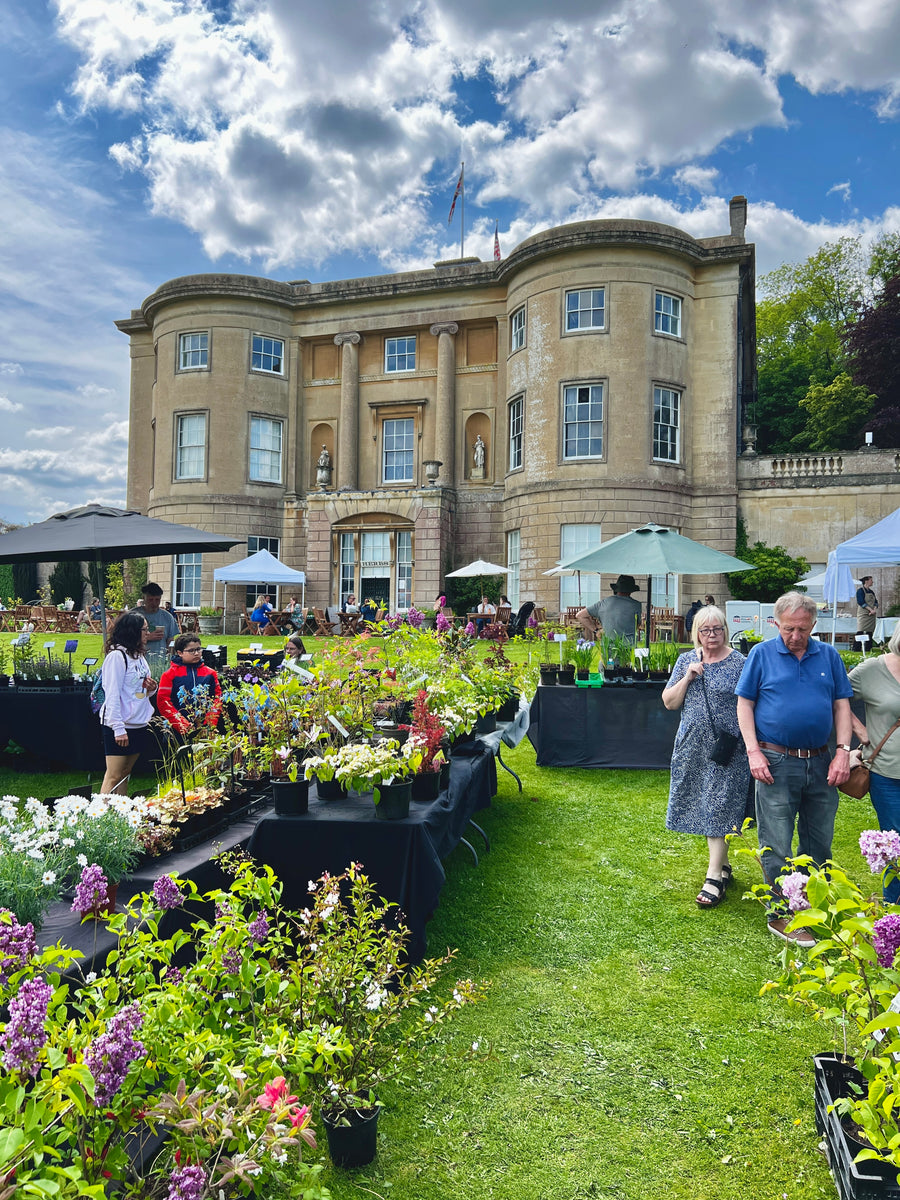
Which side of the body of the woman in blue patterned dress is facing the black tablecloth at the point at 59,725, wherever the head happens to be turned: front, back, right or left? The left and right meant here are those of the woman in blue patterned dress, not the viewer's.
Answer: right

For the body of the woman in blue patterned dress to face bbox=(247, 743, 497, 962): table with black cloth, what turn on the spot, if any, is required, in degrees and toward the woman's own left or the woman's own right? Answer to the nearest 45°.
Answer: approximately 45° to the woman's own right

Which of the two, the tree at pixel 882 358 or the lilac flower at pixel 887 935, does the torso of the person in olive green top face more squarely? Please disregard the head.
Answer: the lilac flower

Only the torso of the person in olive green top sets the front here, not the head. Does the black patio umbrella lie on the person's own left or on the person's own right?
on the person's own right

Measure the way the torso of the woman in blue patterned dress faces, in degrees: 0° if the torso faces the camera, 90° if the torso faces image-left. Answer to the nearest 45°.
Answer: approximately 0°

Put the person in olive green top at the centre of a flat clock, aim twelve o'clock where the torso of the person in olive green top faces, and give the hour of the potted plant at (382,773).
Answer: The potted plant is roughly at 2 o'clock from the person in olive green top.

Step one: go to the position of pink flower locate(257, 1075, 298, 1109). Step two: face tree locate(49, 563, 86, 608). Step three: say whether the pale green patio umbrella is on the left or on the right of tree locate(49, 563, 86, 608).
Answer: right

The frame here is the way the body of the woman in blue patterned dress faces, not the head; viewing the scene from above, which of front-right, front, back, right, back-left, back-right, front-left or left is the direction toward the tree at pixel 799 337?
back

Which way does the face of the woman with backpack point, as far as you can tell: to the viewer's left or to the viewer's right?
to the viewer's right

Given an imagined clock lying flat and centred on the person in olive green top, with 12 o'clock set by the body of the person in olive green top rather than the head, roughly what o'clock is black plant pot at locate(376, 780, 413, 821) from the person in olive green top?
The black plant pot is roughly at 2 o'clock from the person in olive green top.
